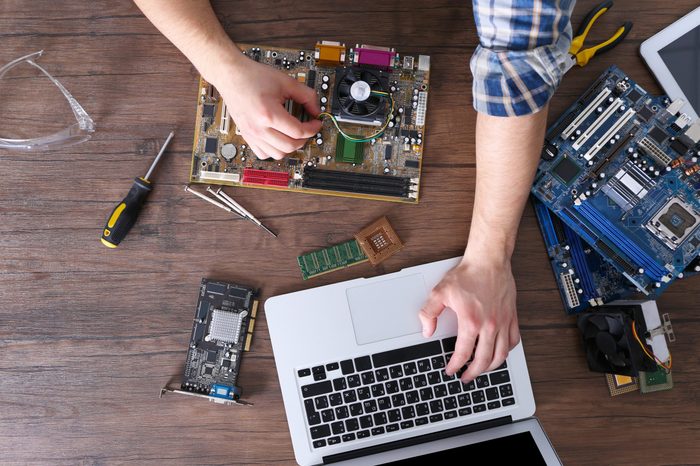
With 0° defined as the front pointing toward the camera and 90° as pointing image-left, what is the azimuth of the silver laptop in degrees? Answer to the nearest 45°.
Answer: approximately 180°

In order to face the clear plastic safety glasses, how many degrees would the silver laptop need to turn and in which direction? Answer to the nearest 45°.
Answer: approximately 90° to its left
